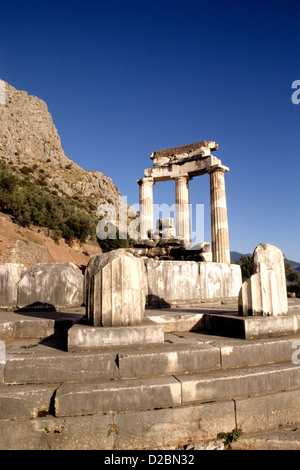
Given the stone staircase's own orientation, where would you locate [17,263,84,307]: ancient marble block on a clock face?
The ancient marble block is roughly at 5 o'clock from the stone staircase.

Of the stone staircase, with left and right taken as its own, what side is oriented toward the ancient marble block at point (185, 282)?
back

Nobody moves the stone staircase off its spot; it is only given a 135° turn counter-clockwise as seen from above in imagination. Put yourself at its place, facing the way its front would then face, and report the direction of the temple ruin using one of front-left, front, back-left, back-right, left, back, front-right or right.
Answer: front-left

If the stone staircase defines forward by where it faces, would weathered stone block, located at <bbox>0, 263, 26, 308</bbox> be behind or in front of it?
behind

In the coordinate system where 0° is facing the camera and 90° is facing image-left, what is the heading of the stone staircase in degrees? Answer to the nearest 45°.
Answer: approximately 0°
